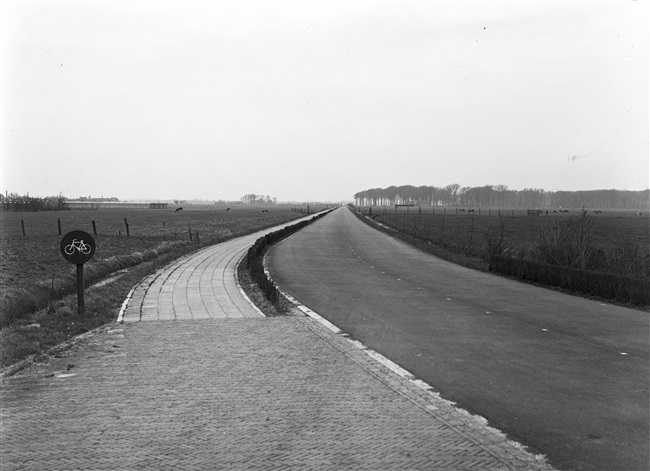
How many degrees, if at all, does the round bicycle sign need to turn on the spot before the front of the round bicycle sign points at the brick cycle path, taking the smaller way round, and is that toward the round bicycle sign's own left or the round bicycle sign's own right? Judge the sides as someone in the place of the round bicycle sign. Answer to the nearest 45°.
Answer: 0° — it already faces it

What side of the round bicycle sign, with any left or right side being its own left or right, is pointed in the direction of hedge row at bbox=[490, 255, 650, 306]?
left

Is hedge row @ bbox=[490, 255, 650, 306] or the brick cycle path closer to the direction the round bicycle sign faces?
the brick cycle path

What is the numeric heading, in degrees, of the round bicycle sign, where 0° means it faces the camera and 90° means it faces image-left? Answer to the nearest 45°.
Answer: approximately 0°
